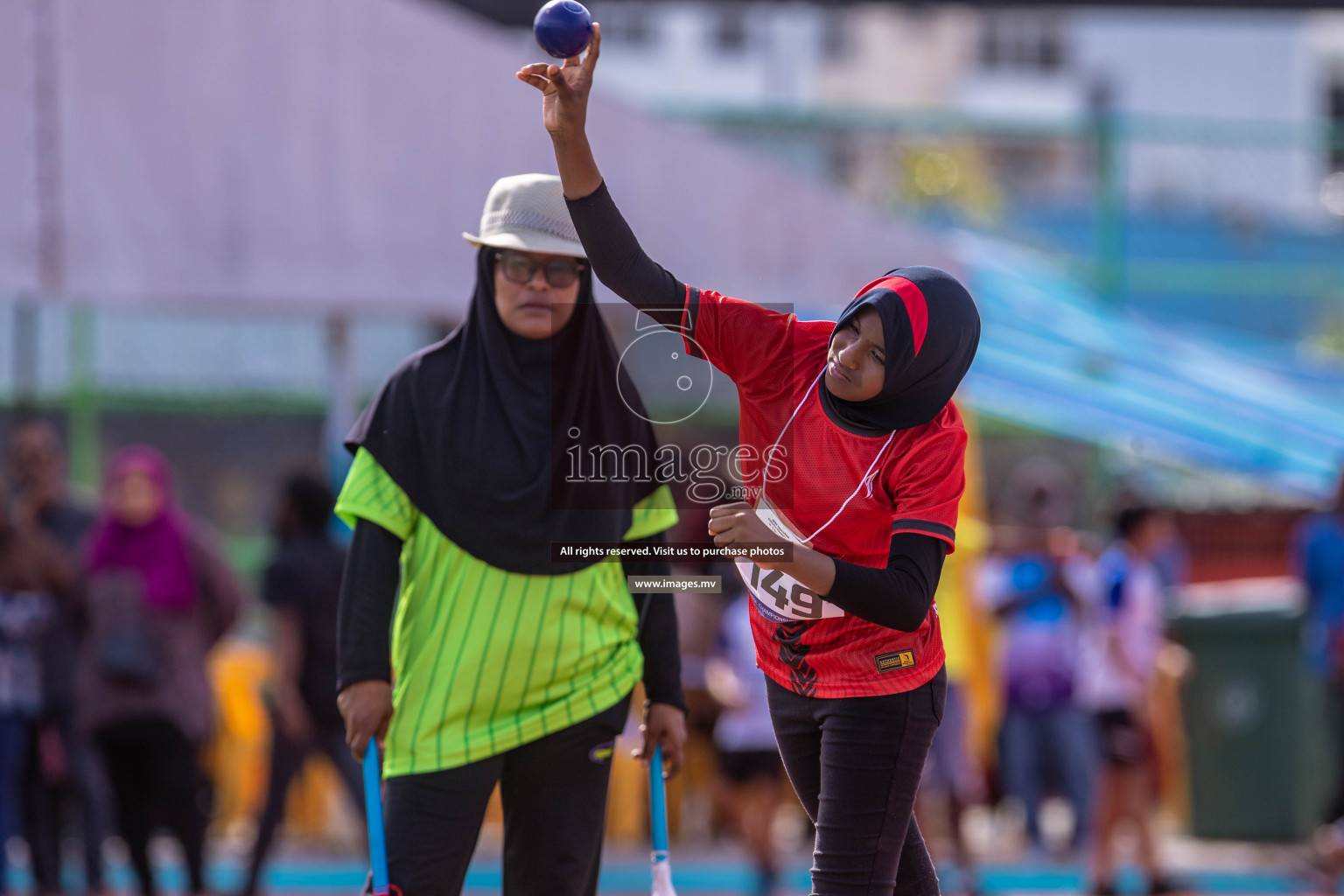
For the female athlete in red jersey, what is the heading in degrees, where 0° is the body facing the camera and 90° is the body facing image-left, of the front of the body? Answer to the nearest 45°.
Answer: approximately 45°

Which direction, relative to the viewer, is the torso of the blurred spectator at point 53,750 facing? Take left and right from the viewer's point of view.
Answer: facing the viewer and to the left of the viewer

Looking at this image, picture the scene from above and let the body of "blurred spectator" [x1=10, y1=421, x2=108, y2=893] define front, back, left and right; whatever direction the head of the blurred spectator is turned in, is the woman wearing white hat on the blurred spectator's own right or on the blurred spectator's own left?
on the blurred spectator's own left

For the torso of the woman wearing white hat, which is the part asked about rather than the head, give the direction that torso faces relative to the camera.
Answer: toward the camera

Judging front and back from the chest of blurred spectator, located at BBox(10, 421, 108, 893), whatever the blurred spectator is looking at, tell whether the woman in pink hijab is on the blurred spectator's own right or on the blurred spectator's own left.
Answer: on the blurred spectator's own left

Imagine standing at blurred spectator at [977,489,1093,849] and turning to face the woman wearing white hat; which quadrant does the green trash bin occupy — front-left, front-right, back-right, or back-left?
back-left

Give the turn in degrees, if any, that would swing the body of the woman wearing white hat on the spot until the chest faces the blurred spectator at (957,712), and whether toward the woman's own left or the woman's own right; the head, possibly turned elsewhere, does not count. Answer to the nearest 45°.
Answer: approximately 135° to the woman's own left
